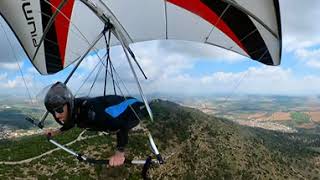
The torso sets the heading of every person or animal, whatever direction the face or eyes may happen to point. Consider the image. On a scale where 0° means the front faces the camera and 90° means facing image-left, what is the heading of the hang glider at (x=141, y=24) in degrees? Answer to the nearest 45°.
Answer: approximately 45°
